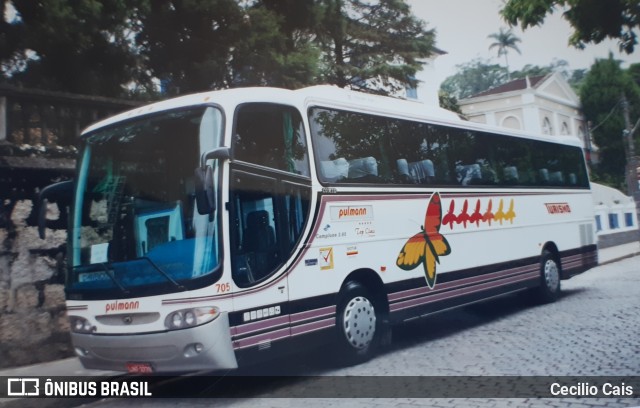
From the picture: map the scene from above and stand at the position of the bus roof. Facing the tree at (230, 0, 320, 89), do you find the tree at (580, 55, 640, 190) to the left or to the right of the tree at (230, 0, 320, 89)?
right

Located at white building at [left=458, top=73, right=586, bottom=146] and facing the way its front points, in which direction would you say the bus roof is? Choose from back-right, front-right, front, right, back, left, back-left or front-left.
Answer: front-right

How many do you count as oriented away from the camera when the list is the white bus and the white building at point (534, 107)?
0

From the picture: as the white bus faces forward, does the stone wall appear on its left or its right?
on its right

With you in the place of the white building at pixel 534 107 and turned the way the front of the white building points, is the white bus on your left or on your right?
on your right

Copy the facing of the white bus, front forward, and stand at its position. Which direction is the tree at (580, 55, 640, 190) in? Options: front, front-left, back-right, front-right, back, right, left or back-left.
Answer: back
